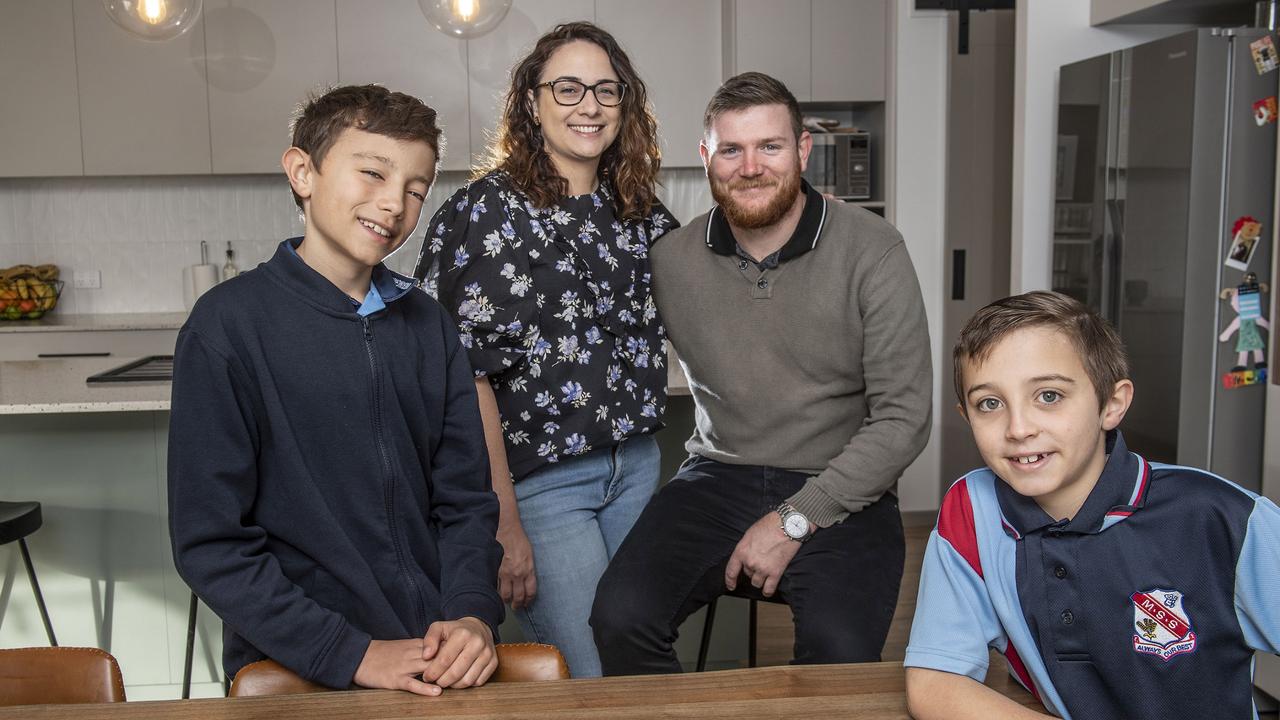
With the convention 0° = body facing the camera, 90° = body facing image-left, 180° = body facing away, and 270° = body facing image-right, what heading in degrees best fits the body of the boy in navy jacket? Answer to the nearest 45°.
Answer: approximately 315°

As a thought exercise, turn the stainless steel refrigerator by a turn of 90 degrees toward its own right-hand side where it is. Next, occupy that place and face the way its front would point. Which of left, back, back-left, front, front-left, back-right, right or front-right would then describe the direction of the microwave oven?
front

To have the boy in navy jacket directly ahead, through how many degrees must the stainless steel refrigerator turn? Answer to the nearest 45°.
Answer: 0° — it already faces them

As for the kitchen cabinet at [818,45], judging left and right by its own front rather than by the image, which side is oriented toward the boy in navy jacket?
front

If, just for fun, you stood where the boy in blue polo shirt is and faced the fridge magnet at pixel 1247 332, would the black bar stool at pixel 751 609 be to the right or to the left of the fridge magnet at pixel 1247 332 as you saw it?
left

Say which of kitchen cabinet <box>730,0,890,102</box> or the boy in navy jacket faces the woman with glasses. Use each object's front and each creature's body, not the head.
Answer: the kitchen cabinet

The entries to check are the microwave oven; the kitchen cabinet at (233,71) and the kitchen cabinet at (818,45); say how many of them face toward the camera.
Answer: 3

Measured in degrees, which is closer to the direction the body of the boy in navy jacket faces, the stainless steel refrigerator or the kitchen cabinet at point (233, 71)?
the stainless steel refrigerator
